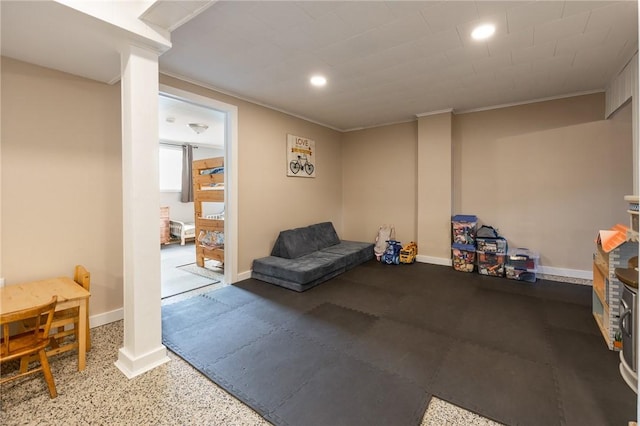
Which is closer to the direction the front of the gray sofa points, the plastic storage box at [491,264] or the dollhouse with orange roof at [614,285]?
the dollhouse with orange roof

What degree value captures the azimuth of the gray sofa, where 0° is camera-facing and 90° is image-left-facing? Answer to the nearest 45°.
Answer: approximately 315°

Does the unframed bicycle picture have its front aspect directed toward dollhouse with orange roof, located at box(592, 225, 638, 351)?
yes

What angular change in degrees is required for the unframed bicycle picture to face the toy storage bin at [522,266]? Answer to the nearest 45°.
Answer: approximately 45° to its left

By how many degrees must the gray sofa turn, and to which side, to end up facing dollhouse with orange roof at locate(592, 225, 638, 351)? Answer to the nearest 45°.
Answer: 0° — it already faces it

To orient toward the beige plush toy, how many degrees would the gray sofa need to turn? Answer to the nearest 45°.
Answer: approximately 90° to its left

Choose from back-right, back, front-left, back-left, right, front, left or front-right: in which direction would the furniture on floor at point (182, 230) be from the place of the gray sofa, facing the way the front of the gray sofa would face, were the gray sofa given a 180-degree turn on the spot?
front

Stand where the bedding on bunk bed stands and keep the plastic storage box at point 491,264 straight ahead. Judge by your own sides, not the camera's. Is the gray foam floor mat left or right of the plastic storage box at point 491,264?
right

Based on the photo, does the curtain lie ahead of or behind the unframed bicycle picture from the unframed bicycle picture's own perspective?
behind

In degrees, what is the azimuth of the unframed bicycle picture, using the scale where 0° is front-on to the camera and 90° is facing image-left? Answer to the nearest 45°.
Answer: approximately 315°
